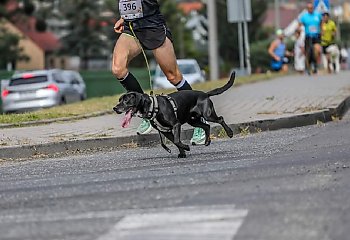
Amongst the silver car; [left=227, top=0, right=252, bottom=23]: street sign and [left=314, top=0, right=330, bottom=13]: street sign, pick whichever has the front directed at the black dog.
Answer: [left=314, top=0, right=330, bottom=13]: street sign

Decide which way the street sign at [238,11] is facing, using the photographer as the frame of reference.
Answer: facing away from the viewer

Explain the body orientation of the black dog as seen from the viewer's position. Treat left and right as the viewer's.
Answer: facing to the left of the viewer

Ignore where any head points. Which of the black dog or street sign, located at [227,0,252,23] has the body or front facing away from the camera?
the street sign

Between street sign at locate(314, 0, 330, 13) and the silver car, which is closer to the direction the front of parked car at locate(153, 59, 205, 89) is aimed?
the silver car

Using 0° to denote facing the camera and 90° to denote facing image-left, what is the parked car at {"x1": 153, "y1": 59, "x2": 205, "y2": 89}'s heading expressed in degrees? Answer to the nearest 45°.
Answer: approximately 45°

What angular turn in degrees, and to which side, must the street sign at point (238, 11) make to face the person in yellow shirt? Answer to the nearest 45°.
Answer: approximately 90° to its right
